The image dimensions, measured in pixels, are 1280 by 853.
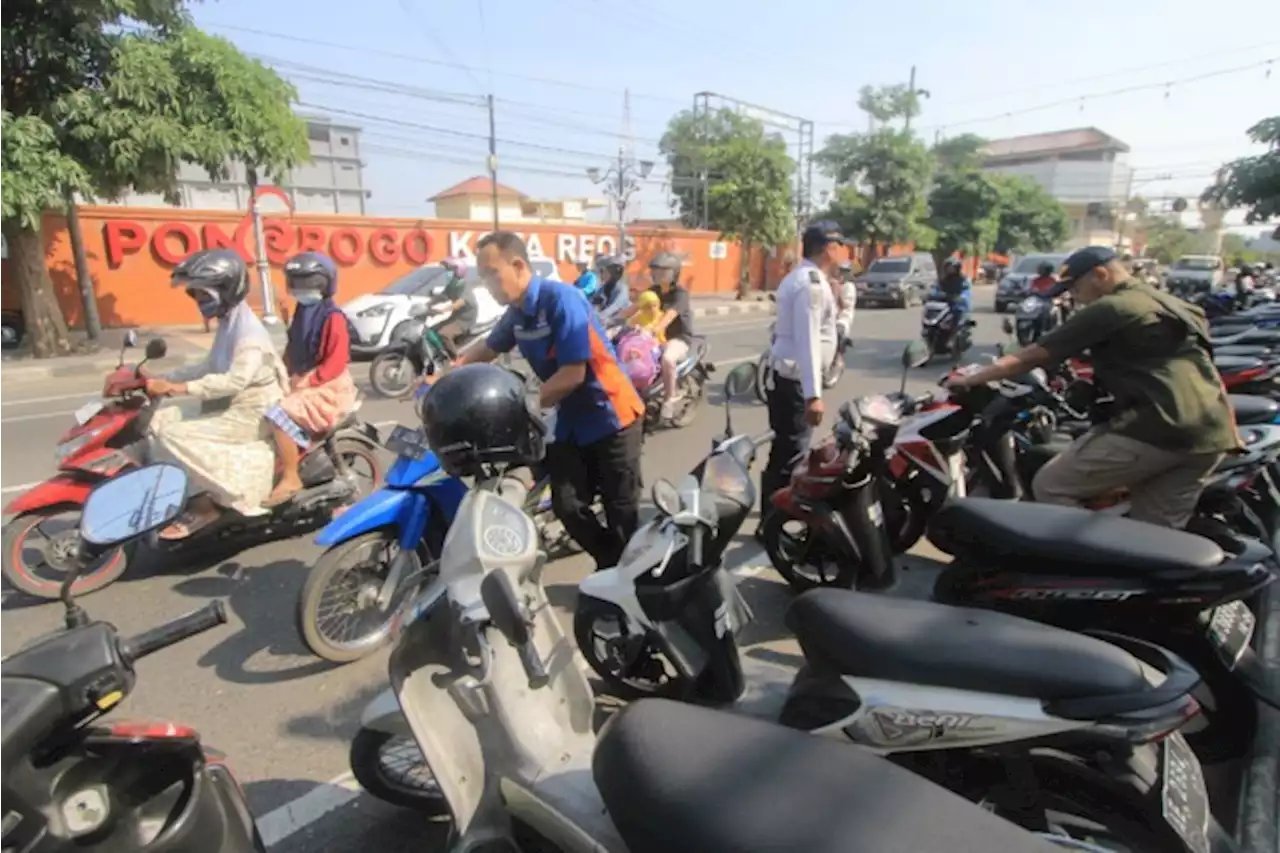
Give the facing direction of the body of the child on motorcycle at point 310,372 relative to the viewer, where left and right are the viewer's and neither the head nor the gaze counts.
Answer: facing the viewer and to the left of the viewer

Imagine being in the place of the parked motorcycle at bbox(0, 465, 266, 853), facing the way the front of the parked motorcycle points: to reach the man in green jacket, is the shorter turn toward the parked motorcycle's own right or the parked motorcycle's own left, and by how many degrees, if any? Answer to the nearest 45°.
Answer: approximately 135° to the parked motorcycle's own right

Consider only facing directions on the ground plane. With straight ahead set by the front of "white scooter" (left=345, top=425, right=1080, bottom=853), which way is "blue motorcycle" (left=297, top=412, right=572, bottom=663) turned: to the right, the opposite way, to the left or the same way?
to the left

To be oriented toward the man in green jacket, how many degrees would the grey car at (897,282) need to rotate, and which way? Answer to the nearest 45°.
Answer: approximately 45° to its left

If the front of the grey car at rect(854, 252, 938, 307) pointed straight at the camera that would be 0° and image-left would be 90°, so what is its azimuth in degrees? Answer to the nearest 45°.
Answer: approximately 45°

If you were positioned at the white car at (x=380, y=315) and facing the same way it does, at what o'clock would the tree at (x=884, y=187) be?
The tree is roughly at 6 o'clock from the white car.

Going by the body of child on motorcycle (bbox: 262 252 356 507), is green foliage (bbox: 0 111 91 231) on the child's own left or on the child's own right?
on the child's own right

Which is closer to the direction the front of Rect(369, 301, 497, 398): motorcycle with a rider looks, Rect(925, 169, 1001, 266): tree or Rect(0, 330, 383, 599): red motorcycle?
the red motorcycle

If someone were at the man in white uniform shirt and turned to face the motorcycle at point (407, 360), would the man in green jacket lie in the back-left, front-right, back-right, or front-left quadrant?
back-right

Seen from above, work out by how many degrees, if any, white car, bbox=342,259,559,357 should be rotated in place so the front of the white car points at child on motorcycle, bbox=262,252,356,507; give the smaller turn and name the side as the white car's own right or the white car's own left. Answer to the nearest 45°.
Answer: approximately 45° to the white car's own left

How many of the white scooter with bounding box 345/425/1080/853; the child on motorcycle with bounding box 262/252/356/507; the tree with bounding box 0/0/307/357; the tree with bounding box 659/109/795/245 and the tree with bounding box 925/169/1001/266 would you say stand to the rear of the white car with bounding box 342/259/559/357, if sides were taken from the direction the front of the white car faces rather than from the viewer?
2
